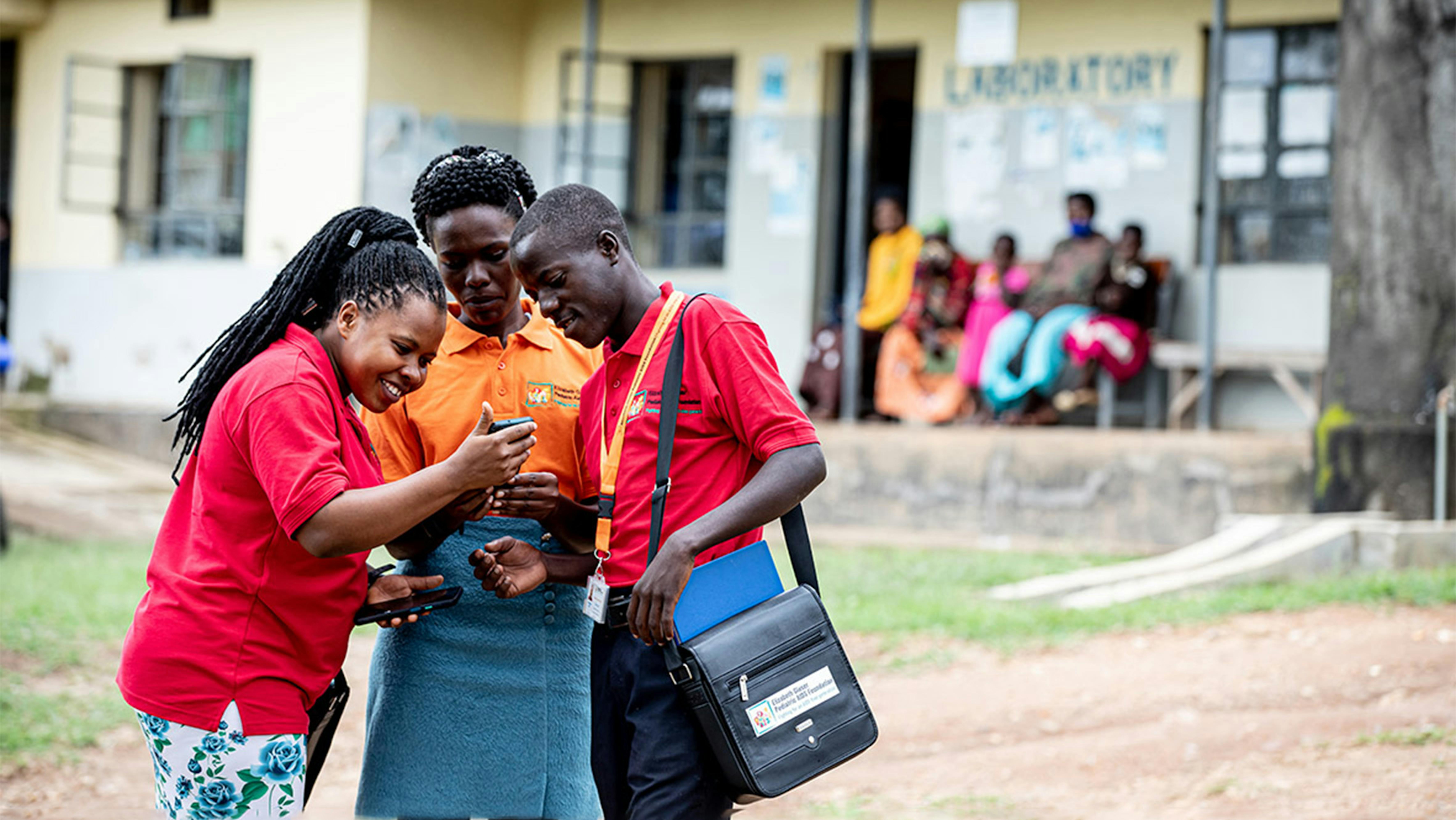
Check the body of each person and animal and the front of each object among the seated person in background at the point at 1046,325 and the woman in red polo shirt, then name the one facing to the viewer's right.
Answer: the woman in red polo shirt

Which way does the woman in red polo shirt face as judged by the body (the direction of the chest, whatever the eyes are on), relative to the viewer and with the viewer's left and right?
facing to the right of the viewer

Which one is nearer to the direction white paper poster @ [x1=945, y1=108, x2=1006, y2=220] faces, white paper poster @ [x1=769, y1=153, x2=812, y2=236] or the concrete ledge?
the concrete ledge

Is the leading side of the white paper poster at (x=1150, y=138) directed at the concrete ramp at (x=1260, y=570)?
yes

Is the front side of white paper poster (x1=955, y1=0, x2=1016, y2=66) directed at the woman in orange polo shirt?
yes
